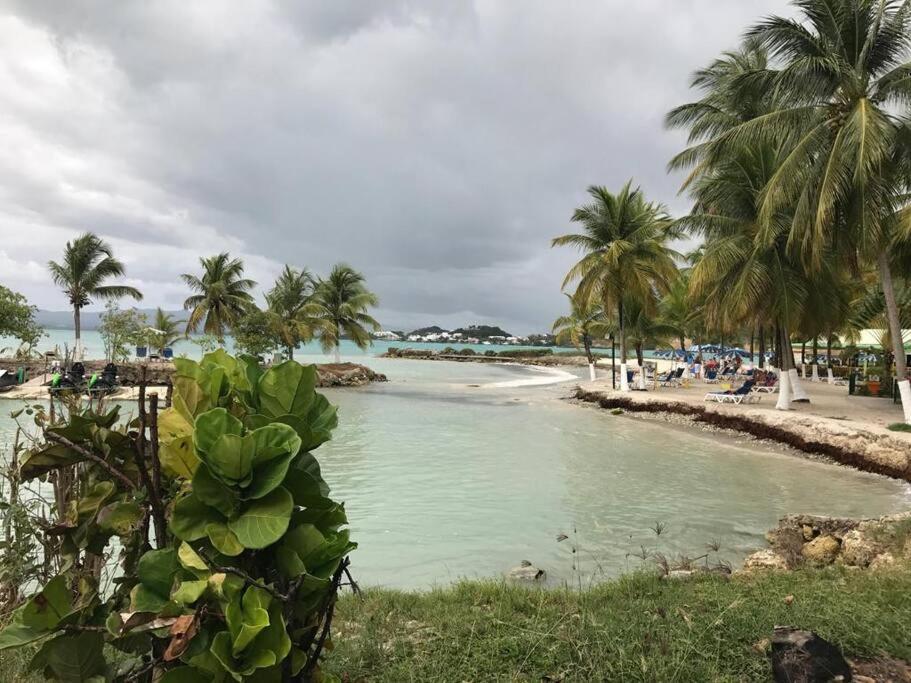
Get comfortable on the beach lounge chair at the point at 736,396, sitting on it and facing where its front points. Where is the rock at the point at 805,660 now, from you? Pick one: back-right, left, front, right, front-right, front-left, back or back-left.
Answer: left

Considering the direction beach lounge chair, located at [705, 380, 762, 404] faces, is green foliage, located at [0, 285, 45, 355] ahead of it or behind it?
ahead

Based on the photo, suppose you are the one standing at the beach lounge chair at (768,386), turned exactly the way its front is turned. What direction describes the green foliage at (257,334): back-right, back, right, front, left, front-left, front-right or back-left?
front

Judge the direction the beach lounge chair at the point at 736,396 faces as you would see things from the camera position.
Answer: facing to the left of the viewer

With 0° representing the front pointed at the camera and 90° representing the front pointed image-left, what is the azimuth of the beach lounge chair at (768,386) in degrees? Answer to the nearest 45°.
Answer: approximately 90°

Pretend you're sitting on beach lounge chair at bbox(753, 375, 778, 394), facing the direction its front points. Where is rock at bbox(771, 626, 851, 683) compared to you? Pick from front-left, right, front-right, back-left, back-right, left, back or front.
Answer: left

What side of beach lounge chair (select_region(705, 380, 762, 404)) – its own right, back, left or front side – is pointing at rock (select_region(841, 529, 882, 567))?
left

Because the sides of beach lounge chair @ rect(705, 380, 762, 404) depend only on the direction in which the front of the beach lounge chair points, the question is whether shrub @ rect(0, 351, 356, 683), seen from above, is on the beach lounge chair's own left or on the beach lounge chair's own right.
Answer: on the beach lounge chair's own left

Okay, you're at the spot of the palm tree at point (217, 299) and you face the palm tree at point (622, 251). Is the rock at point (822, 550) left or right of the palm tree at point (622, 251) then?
right

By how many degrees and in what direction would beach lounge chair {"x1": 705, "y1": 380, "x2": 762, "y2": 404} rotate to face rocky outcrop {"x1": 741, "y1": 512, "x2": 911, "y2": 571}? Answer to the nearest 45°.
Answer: approximately 90° to its left

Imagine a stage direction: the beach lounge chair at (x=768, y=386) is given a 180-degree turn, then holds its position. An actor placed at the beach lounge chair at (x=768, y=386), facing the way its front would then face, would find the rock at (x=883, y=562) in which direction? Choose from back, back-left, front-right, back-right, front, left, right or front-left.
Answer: right

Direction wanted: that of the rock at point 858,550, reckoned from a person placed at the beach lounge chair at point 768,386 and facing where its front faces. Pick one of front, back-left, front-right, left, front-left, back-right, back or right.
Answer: left
